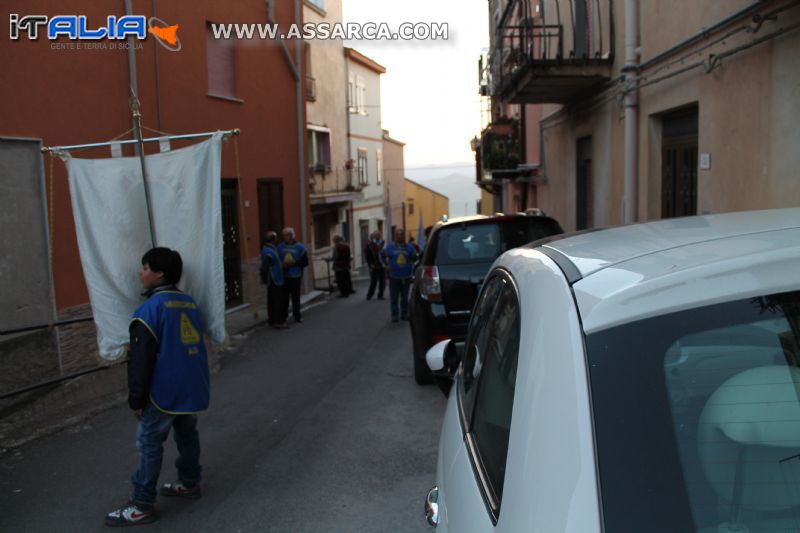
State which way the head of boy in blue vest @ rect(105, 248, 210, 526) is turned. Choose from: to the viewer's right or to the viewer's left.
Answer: to the viewer's left

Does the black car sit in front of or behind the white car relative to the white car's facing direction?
in front

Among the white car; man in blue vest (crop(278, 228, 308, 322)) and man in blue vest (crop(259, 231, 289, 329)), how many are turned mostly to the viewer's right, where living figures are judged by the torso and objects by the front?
1

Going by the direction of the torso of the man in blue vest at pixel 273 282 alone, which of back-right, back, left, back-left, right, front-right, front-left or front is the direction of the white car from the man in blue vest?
right

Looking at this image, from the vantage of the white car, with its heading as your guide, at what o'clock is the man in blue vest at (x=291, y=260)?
The man in blue vest is roughly at 11 o'clock from the white car.

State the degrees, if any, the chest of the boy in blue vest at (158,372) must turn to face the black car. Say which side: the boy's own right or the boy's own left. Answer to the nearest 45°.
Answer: approximately 90° to the boy's own right

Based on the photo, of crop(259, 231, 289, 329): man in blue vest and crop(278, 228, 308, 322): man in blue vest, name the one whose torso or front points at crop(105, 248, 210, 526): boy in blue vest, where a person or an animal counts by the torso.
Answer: crop(278, 228, 308, 322): man in blue vest

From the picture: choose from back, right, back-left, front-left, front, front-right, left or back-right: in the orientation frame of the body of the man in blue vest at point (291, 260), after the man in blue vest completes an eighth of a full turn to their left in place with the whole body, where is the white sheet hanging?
front-right

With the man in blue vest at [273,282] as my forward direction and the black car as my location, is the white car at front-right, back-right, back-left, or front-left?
back-left

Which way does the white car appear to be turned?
away from the camera

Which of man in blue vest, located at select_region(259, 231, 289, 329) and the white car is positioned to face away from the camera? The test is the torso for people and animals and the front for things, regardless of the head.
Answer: the white car

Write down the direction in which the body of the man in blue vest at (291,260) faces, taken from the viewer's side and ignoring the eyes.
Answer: toward the camera

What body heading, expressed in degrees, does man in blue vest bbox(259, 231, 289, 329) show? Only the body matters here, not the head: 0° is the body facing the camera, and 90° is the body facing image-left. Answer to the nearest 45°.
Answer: approximately 270°

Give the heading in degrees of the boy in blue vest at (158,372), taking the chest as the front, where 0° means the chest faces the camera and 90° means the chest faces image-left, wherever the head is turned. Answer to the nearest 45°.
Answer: approximately 135°

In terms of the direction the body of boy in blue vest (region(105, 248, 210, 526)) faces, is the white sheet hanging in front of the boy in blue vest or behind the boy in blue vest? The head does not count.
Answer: in front
